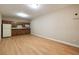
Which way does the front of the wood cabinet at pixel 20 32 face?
toward the camera
